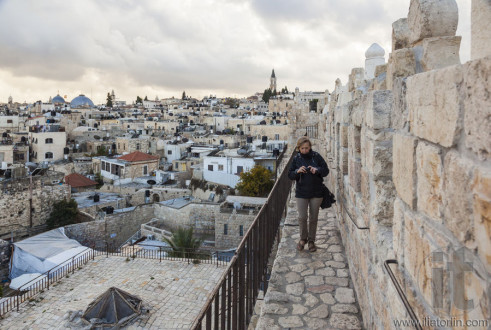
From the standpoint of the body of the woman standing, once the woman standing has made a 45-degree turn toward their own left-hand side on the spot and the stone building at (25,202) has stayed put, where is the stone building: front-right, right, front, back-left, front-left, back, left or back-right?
back

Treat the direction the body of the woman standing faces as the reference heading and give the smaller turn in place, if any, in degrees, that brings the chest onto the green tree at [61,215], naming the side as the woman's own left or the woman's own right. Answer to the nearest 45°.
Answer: approximately 135° to the woman's own right

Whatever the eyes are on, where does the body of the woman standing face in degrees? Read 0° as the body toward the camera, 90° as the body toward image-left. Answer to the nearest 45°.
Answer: approximately 0°

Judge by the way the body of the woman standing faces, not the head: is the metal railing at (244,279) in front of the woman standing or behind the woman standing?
in front

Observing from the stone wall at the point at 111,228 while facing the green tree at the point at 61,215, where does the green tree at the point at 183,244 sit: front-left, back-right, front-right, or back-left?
back-left

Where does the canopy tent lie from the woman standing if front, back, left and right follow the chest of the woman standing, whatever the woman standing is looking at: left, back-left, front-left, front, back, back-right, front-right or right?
back-right

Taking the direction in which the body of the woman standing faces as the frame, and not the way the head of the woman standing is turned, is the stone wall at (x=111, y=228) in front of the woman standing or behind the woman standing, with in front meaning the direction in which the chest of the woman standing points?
behind

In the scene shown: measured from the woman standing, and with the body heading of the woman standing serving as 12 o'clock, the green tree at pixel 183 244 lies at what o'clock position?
The green tree is roughly at 5 o'clock from the woman standing.

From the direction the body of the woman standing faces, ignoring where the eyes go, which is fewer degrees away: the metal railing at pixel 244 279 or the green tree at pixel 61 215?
the metal railing
